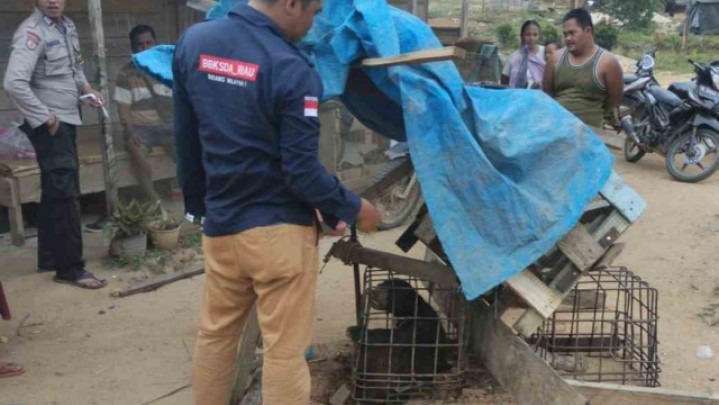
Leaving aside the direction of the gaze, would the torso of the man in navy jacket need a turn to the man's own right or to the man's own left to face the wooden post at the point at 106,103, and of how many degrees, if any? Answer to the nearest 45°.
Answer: approximately 45° to the man's own left

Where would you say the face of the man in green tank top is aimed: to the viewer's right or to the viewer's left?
to the viewer's left

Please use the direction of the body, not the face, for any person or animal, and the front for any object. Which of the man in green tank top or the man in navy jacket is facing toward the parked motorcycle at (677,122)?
the man in navy jacket

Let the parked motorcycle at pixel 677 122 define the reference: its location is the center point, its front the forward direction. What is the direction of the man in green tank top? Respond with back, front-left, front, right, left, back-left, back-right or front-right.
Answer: front-right

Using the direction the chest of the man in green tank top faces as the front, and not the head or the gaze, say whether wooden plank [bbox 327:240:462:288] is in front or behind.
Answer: in front

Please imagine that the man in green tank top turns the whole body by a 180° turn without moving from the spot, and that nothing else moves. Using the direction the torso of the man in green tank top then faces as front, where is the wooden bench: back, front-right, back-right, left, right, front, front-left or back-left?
back-left

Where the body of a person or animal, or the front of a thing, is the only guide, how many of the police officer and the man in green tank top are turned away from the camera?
0

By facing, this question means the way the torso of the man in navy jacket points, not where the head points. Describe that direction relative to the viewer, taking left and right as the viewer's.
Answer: facing away from the viewer and to the right of the viewer

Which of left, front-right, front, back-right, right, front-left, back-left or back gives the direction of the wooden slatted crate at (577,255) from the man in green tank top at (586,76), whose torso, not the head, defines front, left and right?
front-left

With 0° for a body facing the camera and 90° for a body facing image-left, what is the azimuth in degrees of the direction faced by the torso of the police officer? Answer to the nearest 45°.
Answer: approximately 315°

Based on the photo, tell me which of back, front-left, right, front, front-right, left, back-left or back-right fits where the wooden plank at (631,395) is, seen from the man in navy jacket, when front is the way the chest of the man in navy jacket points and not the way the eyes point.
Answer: front-right
